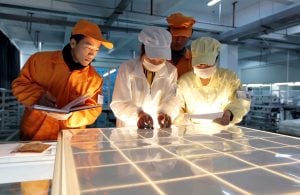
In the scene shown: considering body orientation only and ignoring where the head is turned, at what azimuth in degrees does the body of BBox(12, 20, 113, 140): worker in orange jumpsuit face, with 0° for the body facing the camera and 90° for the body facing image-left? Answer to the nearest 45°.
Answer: approximately 315°

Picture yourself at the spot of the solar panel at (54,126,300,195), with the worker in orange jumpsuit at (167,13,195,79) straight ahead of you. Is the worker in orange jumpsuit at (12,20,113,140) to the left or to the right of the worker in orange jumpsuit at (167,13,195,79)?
left

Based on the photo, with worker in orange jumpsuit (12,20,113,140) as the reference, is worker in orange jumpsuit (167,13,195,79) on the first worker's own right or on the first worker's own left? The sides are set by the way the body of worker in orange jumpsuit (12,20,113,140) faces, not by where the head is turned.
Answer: on the first worker's own left

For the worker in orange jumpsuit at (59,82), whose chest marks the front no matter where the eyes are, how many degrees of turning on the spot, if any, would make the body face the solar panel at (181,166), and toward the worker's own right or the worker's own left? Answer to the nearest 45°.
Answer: approximately 45° to the worker's own right

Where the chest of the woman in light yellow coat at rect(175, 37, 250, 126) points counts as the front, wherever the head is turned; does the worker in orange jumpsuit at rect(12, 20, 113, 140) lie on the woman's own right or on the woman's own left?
on the woman's own right

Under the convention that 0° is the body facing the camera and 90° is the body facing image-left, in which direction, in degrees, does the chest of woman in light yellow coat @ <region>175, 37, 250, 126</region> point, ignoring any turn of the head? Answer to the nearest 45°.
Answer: approximately 0°

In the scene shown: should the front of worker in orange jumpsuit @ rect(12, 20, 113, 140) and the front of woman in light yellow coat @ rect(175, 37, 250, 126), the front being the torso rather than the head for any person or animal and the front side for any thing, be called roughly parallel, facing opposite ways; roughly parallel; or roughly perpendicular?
roughly perpendicular
